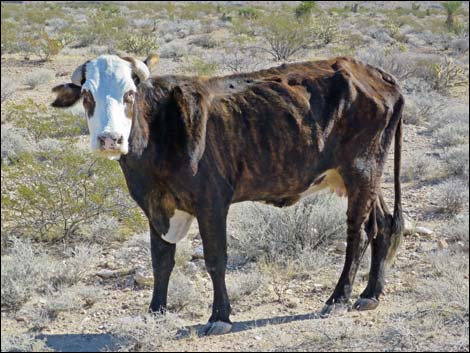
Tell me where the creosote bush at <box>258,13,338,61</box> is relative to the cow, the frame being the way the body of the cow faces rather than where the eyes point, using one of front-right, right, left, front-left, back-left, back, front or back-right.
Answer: back-right

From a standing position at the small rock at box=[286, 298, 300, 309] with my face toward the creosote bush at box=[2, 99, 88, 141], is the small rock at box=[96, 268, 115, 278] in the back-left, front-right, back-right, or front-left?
front-left

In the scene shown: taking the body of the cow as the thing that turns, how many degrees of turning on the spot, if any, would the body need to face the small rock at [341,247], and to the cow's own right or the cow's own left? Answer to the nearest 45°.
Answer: approximately 180°

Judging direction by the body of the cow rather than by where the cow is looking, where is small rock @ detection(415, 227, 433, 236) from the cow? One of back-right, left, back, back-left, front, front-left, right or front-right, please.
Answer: back

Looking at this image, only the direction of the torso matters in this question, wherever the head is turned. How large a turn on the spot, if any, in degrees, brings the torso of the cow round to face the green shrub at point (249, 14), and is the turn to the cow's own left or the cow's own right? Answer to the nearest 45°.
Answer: approximately 135° to the cow's own right

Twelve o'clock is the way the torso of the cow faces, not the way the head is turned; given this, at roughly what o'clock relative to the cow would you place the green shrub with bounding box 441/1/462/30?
The green shrub is roughly at 5 o'clock from the cow.

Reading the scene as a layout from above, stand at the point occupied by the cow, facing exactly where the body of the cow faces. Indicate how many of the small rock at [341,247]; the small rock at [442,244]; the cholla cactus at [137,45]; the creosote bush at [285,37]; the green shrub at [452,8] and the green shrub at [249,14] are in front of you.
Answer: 0

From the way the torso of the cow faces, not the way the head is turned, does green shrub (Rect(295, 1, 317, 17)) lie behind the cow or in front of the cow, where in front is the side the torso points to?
behind

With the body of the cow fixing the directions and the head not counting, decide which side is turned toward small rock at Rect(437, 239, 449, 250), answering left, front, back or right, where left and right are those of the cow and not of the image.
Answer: back

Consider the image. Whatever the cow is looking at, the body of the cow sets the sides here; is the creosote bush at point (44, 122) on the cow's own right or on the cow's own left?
on the cow's own right

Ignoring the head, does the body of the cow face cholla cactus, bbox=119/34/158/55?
no

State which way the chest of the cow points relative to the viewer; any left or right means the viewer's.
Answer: facing the viewer and to the left of the viewer

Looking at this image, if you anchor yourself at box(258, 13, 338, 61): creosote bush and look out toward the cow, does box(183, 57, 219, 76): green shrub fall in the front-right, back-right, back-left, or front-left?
front-right

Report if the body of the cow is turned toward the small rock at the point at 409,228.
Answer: no
